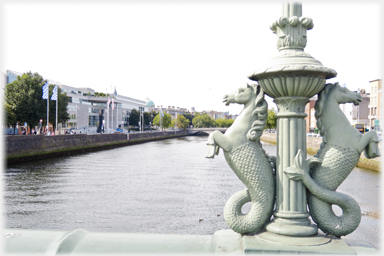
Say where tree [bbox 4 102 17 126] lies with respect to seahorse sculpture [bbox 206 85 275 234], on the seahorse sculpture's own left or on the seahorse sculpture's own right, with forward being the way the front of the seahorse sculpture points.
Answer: on the seahorse sculpture's own right

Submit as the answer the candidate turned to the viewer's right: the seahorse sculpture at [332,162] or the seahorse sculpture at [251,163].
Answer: the seahorse sculpture at [332,162]

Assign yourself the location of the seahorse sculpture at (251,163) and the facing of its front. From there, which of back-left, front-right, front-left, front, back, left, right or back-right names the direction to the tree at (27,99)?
front-right

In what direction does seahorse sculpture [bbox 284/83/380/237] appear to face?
to the viewer's right

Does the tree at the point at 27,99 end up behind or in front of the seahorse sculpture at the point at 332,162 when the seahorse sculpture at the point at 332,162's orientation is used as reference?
behind

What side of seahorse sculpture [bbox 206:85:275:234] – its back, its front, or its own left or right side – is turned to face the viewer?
left

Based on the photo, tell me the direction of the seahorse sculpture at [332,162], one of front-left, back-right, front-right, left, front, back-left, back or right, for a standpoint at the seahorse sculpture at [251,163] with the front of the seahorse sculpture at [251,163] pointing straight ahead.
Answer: back

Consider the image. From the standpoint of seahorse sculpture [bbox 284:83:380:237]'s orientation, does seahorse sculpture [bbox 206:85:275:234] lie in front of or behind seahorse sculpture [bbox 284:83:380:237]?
behind

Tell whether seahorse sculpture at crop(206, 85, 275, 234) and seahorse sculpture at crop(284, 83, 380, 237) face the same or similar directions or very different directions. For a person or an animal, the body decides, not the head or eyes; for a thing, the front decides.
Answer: very different directions

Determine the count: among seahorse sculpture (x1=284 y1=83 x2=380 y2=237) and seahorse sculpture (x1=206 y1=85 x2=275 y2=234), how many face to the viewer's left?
1
